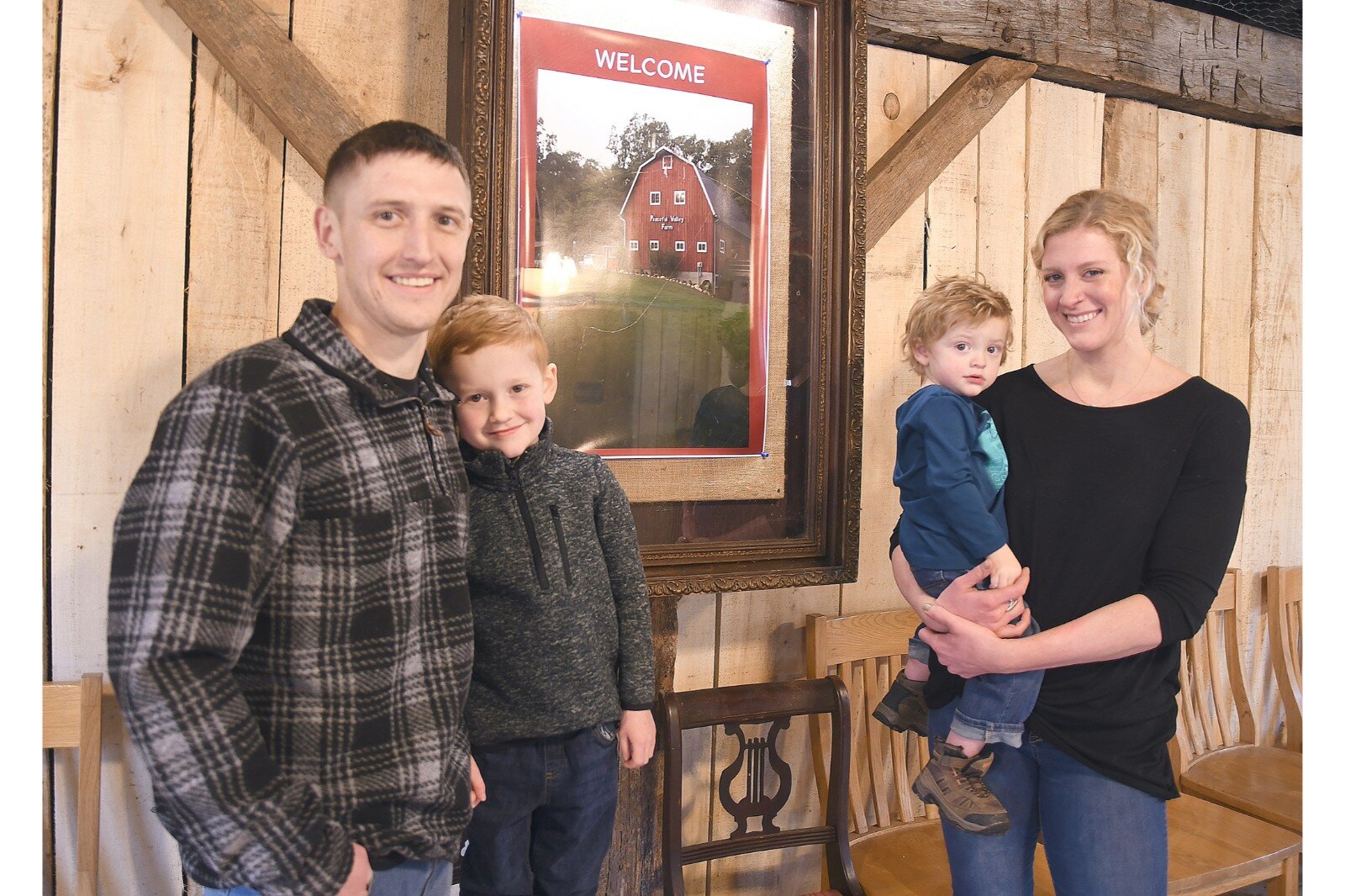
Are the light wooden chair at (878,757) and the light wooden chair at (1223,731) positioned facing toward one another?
no

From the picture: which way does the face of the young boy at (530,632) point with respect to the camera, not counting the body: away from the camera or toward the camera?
toward the camera

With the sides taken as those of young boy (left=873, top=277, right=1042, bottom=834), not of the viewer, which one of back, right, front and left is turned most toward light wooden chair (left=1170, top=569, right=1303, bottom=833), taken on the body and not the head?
left

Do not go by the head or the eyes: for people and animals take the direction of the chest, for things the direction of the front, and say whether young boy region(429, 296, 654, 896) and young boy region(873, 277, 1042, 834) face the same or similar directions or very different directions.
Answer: same or similar directions

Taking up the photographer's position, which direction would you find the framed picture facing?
facing the viewer and to the right of the viewer

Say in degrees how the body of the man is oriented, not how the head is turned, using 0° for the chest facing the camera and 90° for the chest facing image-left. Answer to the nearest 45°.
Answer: approximately 315°

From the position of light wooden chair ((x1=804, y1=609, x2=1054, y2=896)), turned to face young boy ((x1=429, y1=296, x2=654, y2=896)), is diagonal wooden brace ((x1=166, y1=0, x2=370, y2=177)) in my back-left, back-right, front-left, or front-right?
front-right

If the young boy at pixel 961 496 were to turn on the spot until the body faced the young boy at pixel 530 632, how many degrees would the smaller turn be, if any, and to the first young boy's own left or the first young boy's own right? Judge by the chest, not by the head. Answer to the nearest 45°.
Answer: approximately 90° to the first young boy's own right

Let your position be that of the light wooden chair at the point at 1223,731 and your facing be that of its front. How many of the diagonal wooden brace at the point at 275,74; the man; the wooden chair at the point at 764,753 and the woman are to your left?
0

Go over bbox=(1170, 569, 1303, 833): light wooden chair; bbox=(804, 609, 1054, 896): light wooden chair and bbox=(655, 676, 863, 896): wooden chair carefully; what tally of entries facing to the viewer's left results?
0

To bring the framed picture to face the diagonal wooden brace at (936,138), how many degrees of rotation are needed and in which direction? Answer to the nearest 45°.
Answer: approximately 90° to its left

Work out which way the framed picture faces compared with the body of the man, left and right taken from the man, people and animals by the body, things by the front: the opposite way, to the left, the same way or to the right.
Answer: the same way

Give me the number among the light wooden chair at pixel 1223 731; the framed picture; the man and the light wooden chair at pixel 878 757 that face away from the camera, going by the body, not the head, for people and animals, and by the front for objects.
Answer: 0

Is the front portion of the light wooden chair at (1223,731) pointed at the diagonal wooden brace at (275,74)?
no
